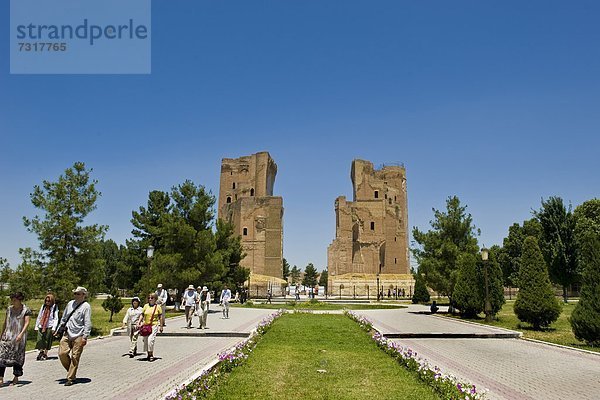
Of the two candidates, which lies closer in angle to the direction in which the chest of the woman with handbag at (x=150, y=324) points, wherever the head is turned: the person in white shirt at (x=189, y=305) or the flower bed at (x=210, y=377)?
the flower bed

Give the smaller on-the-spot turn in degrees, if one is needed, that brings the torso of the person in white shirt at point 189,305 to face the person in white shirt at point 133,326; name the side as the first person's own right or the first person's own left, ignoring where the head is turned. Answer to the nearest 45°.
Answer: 0° — they already face them

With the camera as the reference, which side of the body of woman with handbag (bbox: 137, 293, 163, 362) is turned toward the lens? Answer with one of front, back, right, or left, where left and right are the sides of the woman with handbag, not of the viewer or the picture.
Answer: front

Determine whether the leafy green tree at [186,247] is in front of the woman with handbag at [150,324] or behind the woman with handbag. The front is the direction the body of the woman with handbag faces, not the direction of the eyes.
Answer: behind

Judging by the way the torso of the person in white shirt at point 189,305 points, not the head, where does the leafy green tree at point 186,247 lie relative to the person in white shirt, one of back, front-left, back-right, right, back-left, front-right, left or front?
back

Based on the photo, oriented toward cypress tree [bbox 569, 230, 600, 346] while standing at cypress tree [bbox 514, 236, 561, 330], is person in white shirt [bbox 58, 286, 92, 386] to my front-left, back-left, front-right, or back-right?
front-right

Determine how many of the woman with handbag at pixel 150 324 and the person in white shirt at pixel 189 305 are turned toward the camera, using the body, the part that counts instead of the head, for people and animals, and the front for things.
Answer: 2

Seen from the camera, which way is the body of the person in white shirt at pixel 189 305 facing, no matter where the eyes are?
toward the camera

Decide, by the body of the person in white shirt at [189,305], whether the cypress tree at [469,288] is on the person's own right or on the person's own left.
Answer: on the person's own left
